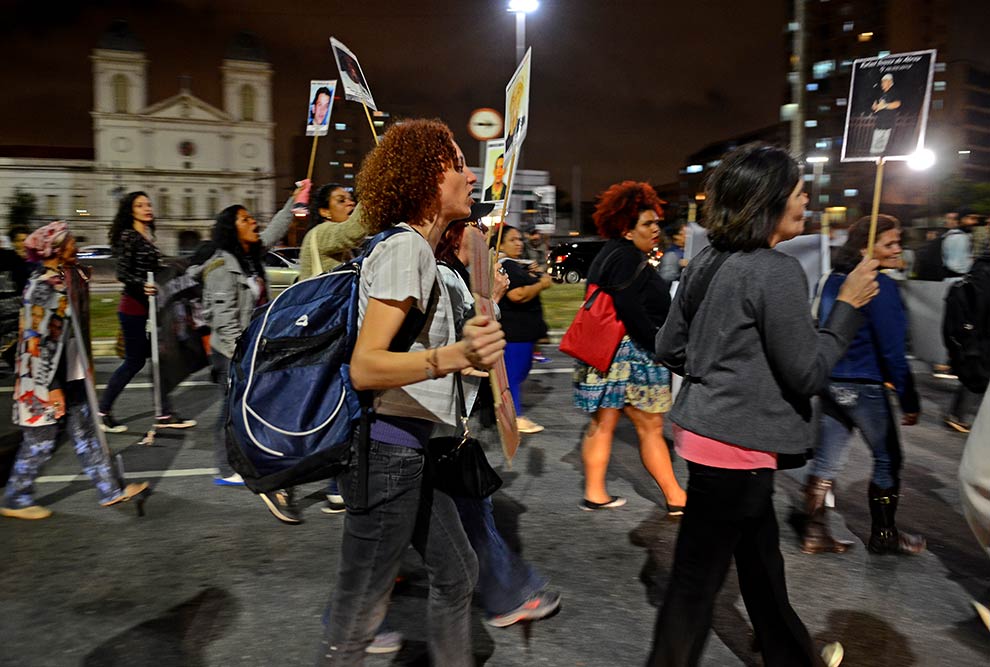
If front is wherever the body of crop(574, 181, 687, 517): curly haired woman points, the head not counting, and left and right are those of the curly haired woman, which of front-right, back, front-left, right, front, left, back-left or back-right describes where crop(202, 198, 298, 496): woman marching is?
back

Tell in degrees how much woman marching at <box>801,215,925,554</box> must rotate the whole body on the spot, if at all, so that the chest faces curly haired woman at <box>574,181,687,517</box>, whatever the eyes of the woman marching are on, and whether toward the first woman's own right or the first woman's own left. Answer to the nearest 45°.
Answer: approximately 180°

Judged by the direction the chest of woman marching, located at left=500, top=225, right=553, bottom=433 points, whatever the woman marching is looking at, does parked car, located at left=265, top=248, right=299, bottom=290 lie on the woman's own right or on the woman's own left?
on the woman's own left

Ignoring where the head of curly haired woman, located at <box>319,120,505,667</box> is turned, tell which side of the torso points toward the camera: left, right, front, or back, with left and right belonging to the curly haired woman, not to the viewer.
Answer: right

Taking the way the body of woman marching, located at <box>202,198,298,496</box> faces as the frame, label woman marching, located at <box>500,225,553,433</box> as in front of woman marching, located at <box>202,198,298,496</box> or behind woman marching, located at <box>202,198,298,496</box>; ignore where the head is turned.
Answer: in front

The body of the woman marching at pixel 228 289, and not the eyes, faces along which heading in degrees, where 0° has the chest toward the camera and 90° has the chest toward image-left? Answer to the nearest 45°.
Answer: approximately 270°

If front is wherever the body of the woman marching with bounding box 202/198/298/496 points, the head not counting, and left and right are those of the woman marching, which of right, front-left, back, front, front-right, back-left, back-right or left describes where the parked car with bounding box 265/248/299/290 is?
left

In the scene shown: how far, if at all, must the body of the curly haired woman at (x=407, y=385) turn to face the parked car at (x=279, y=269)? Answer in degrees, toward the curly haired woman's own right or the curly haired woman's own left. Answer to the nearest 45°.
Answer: approximately 90° to the curly haired woman's own left

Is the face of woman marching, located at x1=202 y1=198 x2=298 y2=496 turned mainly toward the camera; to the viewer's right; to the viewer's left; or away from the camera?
to the viewer's right
